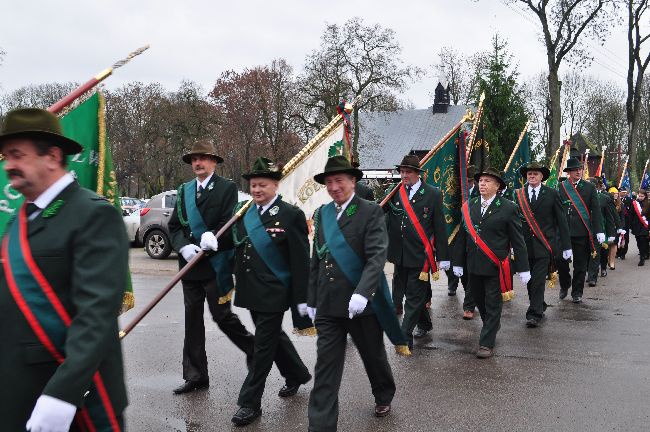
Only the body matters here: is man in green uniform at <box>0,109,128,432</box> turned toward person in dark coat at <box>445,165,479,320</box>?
no

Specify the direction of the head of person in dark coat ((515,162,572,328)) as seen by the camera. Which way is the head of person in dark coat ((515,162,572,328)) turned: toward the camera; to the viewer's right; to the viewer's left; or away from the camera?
toward the camera

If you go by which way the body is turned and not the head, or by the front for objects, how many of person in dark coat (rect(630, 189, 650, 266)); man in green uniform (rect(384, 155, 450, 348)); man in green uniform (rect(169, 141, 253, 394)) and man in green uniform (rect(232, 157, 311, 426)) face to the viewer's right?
0

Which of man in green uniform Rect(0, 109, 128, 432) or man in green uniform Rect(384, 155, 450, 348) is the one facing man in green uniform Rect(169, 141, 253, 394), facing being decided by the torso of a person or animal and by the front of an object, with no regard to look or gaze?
man in green uniform Rect(384, 155, 450, 348)

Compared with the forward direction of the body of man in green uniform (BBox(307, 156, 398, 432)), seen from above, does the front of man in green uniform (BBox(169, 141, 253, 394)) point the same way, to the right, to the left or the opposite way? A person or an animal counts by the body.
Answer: the same way

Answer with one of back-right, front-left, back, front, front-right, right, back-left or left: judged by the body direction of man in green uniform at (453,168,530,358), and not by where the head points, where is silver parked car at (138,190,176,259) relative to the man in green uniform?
right

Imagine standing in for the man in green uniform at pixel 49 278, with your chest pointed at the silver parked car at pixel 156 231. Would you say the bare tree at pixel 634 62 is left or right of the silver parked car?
right

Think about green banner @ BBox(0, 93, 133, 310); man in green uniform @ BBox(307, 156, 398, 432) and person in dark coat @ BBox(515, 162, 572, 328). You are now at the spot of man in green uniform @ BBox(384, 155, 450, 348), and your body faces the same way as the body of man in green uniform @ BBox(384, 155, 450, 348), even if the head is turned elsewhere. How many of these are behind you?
1

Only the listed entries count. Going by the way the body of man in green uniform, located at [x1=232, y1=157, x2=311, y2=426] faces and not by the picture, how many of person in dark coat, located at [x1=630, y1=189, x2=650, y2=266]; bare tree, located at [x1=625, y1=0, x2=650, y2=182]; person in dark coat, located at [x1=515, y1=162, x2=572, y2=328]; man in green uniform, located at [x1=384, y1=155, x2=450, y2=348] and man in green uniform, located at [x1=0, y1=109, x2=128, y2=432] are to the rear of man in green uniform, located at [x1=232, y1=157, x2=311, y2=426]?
4

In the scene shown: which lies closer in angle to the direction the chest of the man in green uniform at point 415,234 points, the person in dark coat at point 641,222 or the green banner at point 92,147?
the green banner

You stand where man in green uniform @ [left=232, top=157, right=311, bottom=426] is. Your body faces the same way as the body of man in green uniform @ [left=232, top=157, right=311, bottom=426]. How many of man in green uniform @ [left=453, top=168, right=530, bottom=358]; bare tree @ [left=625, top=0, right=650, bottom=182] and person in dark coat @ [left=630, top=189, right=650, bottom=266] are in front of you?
0

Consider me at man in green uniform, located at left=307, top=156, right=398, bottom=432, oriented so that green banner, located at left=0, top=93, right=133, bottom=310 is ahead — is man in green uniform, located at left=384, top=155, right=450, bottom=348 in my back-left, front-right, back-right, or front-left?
back-right

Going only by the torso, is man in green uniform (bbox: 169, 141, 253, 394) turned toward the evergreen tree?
no

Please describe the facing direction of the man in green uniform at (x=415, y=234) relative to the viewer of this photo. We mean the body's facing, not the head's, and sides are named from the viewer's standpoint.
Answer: facing the viewer and to the left of the viewer

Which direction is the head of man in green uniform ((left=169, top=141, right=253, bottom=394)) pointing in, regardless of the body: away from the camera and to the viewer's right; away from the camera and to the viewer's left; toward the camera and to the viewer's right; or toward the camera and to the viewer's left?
toward the camera and to the viewer's left

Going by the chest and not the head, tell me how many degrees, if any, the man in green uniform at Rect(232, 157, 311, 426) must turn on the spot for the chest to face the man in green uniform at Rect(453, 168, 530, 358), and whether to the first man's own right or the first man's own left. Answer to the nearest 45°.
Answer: approximately 180°

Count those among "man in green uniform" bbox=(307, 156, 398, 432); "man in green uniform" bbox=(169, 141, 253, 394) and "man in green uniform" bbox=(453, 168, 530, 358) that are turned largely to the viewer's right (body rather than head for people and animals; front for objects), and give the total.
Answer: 0

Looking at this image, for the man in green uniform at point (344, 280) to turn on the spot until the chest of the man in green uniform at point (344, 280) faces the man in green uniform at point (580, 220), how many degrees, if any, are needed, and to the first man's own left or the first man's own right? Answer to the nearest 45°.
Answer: approximately 180°

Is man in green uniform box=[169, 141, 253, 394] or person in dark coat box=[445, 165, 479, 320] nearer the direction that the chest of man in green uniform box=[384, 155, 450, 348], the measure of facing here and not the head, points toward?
the man in green uniform
